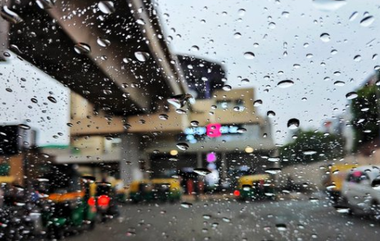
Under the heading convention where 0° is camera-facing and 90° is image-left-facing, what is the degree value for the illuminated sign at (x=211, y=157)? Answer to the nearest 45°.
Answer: approximately 0°
